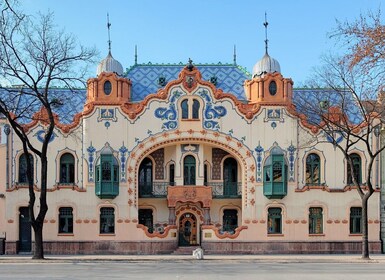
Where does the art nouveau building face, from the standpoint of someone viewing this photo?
facing the viewer
